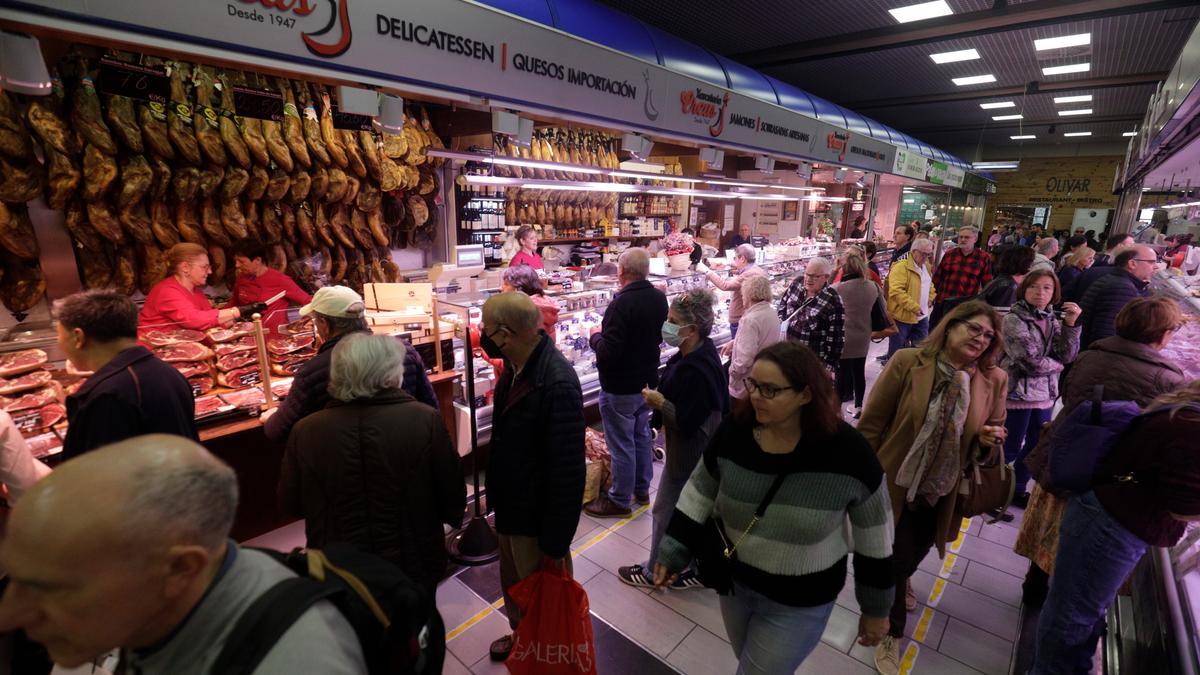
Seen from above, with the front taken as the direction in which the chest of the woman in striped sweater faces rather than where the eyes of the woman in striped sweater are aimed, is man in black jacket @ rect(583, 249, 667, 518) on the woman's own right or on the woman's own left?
on the woman's own right

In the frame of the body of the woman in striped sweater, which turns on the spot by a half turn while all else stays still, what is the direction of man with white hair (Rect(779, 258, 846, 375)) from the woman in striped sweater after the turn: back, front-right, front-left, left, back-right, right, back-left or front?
front-left

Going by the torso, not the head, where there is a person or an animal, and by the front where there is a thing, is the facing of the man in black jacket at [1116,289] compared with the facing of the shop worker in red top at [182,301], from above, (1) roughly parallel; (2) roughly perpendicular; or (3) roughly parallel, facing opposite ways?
roughly parallel

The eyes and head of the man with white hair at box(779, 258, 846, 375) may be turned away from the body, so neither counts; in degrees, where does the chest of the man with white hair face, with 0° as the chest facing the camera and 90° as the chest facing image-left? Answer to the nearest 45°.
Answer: approximately 45°

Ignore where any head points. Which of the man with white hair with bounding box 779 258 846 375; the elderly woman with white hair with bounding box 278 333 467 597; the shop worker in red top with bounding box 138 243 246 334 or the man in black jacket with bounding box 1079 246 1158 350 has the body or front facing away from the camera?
the elderly woman with white hair

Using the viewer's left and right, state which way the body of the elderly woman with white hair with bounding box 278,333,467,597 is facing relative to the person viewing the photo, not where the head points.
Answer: facing away from the viewer

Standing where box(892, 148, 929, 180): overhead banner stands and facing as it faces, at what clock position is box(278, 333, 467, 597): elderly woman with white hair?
The elderly woman with white hair is roughly at 2 o'clock from the overhead banner.

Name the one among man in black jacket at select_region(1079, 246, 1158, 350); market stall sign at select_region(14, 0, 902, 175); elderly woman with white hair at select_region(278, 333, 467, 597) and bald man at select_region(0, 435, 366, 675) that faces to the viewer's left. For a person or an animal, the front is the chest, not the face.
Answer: the bald man

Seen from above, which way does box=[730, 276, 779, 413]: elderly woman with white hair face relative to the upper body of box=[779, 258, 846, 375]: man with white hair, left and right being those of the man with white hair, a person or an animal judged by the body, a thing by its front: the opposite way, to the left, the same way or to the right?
to the right

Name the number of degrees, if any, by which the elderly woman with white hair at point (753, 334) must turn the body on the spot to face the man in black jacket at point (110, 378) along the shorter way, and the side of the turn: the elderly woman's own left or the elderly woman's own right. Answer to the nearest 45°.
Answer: approximately 90° to the elderly woman's own left

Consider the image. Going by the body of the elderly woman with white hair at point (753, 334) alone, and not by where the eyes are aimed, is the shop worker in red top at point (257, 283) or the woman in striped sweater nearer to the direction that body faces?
the shop worker in red top
